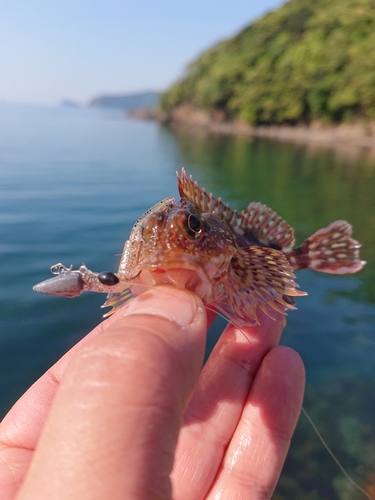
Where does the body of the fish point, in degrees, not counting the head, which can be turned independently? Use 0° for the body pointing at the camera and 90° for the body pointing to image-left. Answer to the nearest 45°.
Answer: approximately 45°
